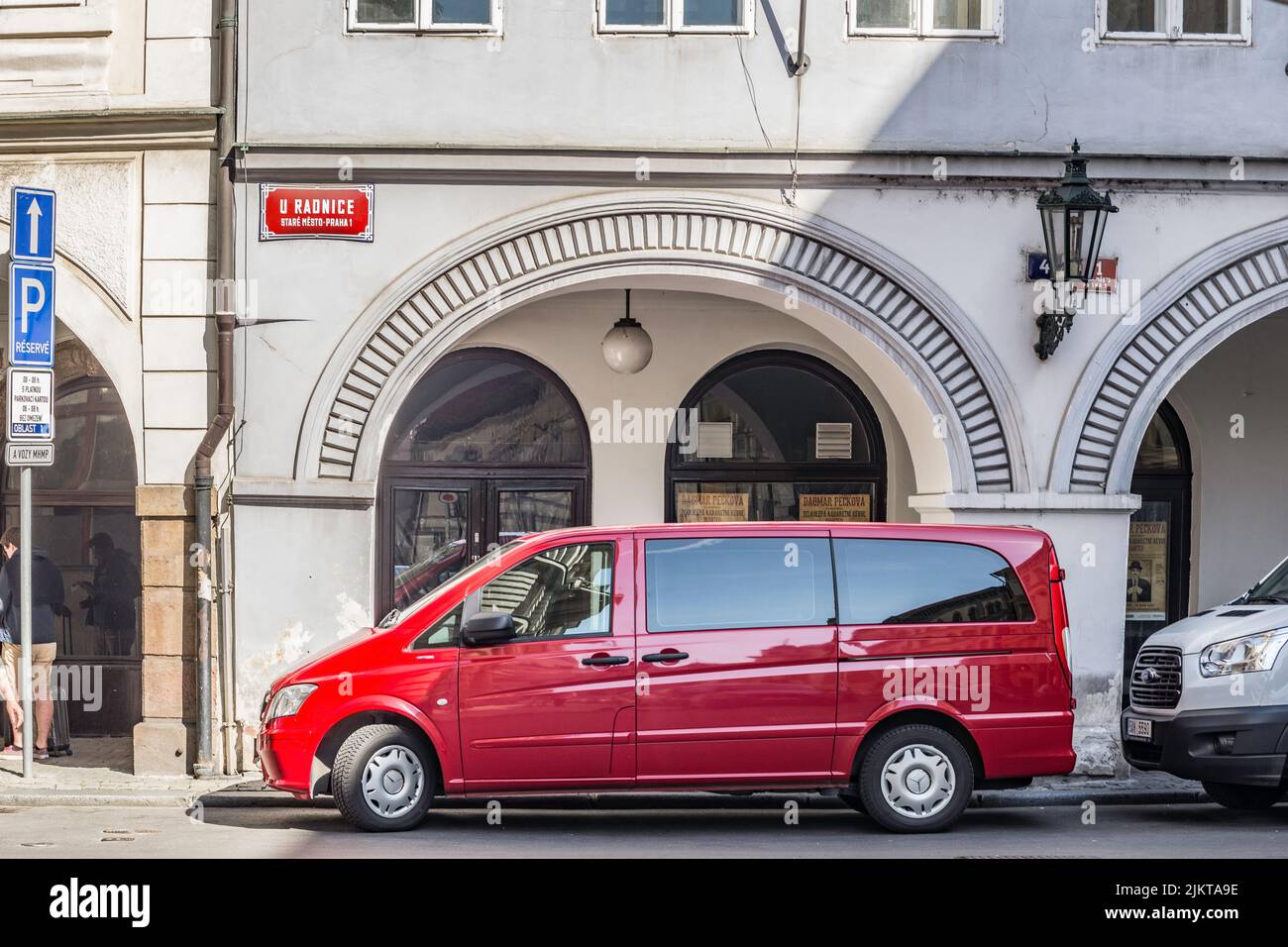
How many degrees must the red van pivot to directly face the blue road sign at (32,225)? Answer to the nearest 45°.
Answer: approximately 45° to its right

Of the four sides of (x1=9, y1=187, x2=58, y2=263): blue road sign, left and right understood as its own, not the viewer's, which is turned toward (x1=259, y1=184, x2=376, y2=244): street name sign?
left

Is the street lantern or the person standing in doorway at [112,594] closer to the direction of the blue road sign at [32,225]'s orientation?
the street lantern

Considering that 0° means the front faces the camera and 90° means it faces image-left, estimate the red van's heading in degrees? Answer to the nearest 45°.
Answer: approximately 90°

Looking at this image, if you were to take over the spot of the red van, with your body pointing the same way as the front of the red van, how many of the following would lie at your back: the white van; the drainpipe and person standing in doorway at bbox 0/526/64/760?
1

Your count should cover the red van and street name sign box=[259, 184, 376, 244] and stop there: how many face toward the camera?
1

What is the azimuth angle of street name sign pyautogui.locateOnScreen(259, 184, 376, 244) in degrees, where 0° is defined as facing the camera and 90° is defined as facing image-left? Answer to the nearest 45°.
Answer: approximately 0°

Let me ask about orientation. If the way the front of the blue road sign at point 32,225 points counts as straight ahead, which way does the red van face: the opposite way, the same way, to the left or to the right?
to the right

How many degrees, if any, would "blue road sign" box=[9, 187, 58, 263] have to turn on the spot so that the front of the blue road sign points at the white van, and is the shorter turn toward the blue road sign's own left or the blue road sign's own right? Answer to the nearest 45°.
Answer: approximately 45° to the blue road sign's own left

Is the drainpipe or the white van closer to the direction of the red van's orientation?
the drainpipe
